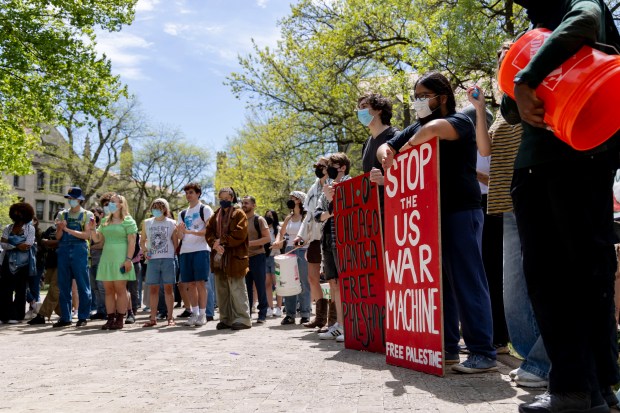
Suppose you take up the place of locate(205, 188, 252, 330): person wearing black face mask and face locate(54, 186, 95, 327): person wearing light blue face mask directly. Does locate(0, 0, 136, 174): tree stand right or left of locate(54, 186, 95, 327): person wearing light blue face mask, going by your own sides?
right

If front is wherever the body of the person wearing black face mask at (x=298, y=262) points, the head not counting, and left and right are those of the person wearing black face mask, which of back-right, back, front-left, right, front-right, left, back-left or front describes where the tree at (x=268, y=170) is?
back-right

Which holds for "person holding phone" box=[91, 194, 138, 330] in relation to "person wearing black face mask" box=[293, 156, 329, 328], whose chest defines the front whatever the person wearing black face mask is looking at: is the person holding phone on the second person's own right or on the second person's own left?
on the second person's own right

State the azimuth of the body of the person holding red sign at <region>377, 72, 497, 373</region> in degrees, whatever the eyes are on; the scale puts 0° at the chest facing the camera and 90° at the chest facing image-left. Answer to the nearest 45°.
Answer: approximately 90°

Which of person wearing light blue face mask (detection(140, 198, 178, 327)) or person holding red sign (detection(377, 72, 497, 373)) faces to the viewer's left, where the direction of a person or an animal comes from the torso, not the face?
the person holding red sign

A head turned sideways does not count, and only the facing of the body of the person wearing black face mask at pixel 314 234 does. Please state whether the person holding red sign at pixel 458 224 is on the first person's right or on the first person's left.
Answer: on the first person's left

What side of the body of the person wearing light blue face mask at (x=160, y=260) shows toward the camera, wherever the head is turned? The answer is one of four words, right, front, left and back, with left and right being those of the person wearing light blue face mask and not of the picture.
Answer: front

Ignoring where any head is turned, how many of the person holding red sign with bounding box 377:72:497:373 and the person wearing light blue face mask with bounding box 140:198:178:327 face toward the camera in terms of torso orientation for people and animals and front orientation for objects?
1
